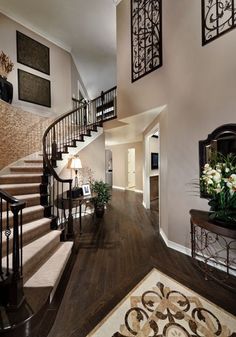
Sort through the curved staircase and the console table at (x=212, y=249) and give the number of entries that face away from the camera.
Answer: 0

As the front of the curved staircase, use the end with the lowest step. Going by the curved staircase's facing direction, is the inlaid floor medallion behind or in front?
in front

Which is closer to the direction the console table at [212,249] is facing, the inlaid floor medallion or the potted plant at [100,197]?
the inlaid floor medallion

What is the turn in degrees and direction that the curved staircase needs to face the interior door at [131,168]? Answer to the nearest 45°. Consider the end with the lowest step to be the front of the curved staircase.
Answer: approximately 90° to its left

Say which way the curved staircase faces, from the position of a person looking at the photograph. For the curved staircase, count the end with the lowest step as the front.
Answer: facing the viewer and to the right of the viewer

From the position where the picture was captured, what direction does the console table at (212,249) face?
facing the viewer and to the left of the viewer

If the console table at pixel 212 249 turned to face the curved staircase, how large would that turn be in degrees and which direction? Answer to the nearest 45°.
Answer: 0° — it already faces it

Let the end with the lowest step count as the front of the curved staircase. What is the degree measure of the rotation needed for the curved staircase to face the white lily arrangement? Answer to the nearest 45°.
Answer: approximately 45° to its left

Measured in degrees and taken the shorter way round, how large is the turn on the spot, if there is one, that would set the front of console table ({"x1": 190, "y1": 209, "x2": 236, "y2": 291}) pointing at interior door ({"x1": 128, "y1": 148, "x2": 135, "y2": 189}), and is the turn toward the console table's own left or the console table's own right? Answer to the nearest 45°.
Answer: approximately 90° to the console table's own right
